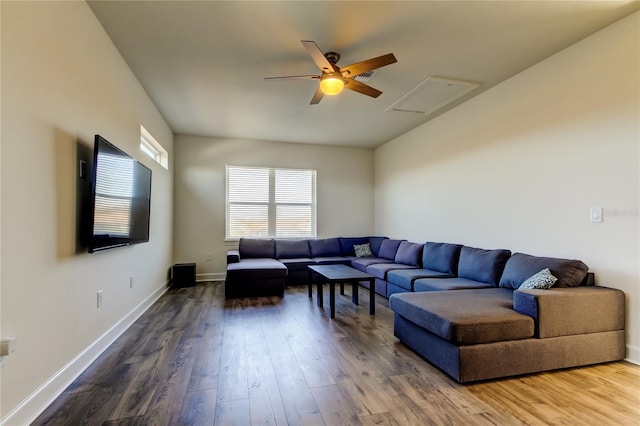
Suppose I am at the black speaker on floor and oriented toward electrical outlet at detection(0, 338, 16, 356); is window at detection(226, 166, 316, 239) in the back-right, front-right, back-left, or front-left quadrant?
back-left

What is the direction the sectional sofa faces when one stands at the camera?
facing the viewer and to the left of the viewer

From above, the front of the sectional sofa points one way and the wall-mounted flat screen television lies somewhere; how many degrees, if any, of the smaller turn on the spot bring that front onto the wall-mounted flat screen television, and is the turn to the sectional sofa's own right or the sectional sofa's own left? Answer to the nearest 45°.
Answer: approximately 45° to the sectional sofa's own right

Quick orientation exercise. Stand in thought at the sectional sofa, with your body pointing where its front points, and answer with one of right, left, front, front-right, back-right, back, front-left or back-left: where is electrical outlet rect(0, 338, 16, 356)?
front

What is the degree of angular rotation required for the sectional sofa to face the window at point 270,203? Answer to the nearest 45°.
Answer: approximately 90° to its right

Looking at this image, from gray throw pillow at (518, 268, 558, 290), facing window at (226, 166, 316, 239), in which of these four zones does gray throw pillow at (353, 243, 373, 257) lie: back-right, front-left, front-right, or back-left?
front-right
